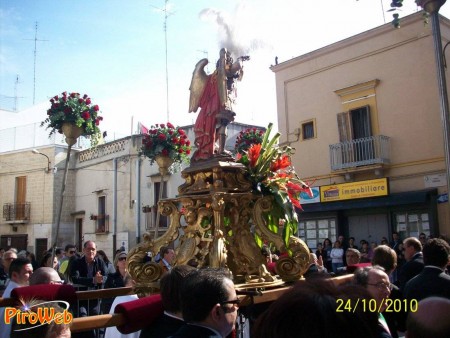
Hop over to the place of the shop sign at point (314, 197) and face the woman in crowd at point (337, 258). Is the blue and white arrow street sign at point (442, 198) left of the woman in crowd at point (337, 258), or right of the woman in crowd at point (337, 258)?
left

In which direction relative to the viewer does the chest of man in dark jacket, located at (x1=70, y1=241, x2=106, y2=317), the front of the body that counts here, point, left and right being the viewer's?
facing the viewer

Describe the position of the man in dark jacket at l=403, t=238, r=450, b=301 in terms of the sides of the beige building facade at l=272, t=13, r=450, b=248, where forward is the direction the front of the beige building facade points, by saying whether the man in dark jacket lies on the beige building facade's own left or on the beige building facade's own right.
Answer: on the beige building facade's own left

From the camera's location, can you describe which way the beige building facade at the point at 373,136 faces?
facing the viewer and to the left of the viewer

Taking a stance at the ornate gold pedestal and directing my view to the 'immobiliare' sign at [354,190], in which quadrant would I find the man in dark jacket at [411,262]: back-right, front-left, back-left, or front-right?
front-right

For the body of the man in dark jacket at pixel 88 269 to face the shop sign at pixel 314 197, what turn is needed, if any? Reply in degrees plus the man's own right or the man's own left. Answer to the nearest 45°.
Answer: approximately 135° to the man's own left

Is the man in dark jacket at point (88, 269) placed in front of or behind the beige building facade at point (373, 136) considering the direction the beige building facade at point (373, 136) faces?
in front

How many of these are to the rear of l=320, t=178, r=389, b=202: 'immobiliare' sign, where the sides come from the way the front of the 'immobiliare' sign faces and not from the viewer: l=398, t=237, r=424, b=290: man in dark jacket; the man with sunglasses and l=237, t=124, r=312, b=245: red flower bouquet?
0

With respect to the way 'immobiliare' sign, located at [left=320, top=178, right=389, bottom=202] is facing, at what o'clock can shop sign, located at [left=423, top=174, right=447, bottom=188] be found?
The shop sign is roughly at 8 o'clock from the 'immobiliare' sign.

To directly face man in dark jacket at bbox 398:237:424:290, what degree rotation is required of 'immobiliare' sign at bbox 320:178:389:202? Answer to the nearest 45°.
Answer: approximately 45° to its left

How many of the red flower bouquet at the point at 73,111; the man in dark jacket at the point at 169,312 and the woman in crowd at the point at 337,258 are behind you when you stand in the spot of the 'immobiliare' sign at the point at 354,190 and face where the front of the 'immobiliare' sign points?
0

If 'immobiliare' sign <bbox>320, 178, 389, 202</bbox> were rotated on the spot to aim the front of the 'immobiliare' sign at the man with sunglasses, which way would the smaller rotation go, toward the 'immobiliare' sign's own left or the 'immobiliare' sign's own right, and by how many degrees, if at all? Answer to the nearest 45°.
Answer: approximately 45° to the 'immobiliare' sign's own left
